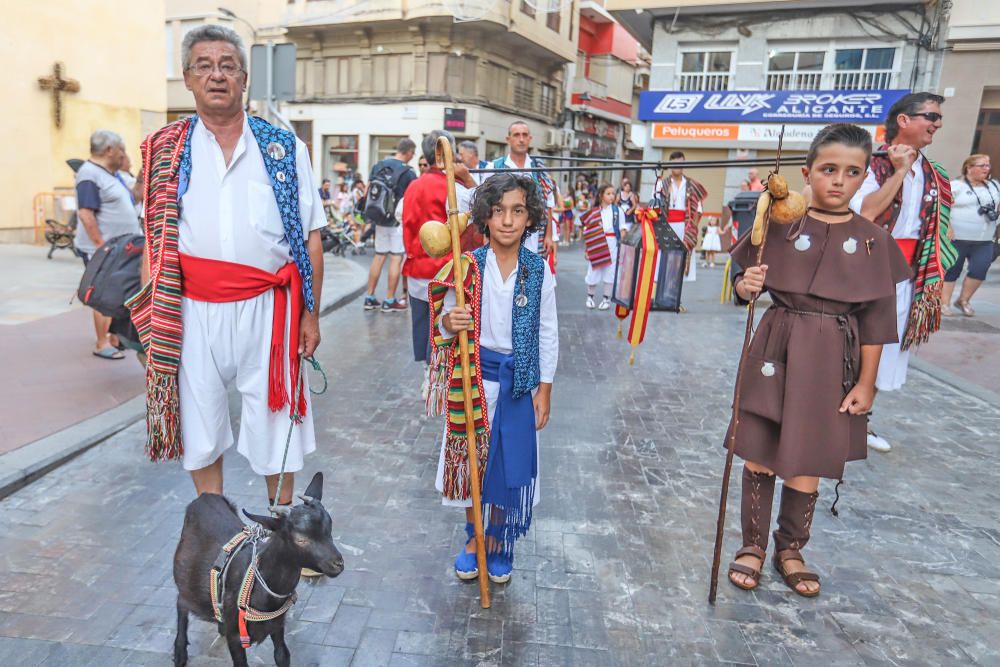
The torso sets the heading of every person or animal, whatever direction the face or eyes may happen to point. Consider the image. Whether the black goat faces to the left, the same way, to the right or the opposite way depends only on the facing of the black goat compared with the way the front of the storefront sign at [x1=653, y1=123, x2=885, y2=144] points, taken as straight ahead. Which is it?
to the left

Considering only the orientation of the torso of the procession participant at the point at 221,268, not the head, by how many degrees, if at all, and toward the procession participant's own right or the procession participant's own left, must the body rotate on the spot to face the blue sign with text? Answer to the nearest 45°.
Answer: approximately 135° to the procession participant's own left

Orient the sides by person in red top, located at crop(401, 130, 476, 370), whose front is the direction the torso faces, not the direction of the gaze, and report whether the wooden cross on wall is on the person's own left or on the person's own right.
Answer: on the person's own left

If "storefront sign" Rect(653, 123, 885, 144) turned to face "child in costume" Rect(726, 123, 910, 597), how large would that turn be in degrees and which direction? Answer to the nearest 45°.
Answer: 0° — it already faces them

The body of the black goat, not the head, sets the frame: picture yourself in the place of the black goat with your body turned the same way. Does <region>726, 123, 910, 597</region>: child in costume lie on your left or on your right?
on your left

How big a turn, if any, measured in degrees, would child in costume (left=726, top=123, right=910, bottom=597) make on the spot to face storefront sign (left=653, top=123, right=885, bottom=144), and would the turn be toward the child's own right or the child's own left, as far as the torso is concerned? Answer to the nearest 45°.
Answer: approximately 180°

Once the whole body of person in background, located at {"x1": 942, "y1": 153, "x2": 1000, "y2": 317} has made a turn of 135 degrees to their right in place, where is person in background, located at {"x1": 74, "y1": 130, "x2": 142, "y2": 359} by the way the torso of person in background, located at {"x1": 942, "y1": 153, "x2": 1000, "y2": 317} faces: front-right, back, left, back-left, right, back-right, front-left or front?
front-left

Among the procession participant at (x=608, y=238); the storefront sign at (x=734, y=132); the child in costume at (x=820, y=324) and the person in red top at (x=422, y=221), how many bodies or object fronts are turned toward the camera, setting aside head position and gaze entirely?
3

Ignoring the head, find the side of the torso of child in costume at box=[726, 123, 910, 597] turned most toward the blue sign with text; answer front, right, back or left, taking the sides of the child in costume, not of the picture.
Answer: back

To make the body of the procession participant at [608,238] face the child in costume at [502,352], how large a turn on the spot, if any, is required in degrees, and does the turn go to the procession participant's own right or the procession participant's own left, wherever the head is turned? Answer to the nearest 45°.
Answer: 0° — they already face them

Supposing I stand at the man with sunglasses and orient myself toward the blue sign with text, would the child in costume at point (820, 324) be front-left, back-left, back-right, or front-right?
back-left
